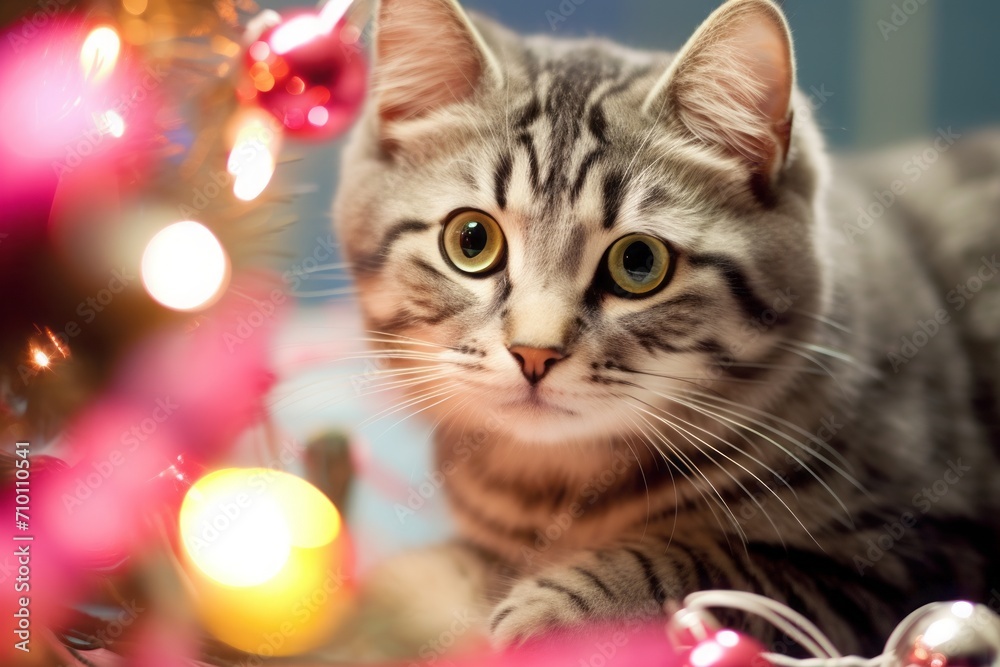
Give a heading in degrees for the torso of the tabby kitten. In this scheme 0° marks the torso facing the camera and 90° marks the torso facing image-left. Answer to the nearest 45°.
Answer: approximately 45°
